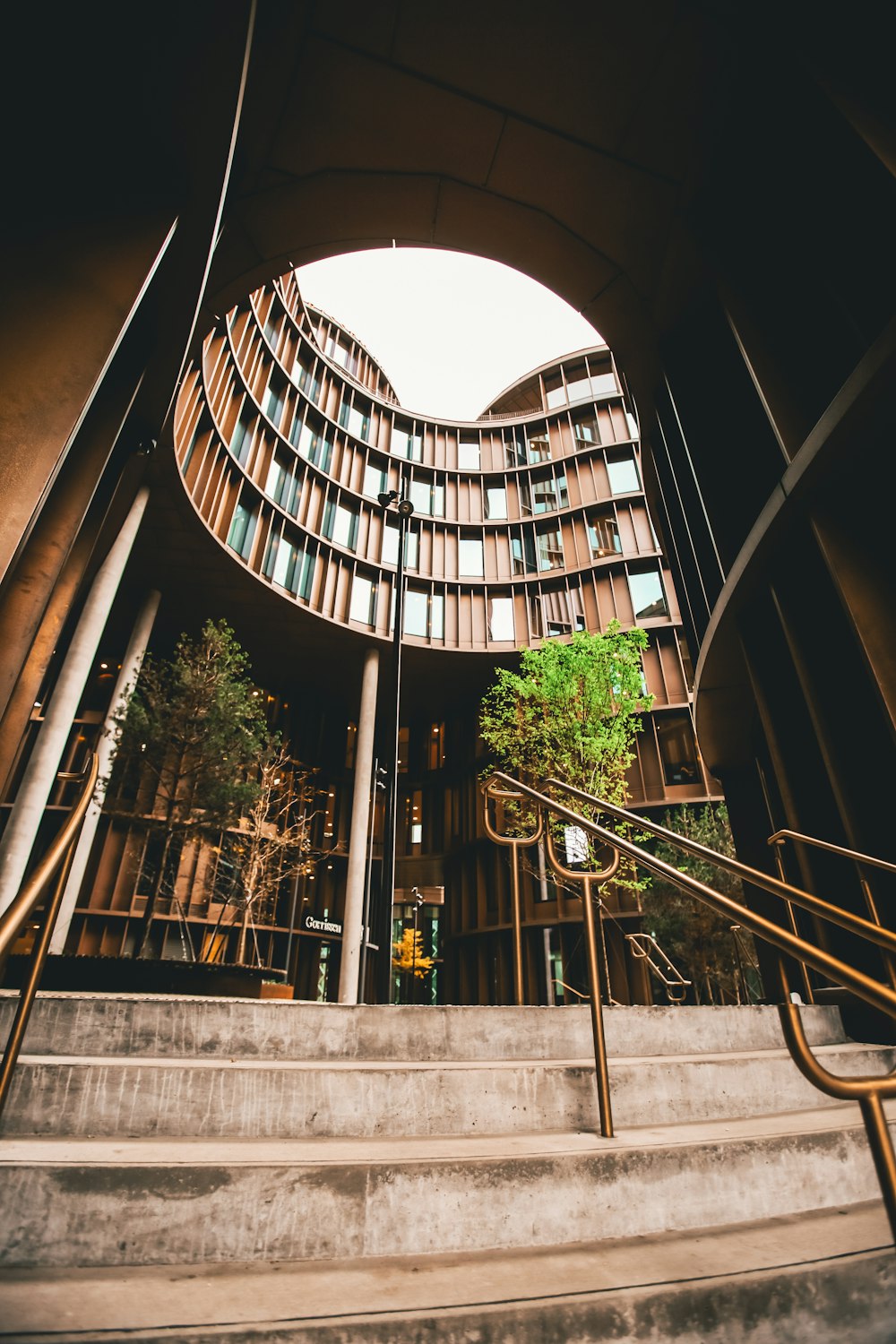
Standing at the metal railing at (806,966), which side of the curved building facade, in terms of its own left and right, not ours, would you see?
front

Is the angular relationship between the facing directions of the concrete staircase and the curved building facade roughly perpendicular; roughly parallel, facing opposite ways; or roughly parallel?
roughly parallel

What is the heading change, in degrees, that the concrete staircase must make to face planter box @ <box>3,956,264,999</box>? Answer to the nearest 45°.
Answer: approximately 135° to its right

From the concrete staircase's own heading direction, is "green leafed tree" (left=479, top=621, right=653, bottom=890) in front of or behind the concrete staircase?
behind

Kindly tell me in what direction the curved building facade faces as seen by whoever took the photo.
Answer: facing the viewer

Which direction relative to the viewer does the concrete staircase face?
toward the camera

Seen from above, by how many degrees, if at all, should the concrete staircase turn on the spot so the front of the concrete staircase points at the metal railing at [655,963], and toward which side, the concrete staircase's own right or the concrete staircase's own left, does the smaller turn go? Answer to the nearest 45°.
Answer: approximately 135° to the concrete staircase's own left

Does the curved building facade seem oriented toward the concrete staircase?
yes

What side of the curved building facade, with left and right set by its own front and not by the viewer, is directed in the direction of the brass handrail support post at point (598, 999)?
front

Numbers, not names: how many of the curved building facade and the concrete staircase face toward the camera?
2
